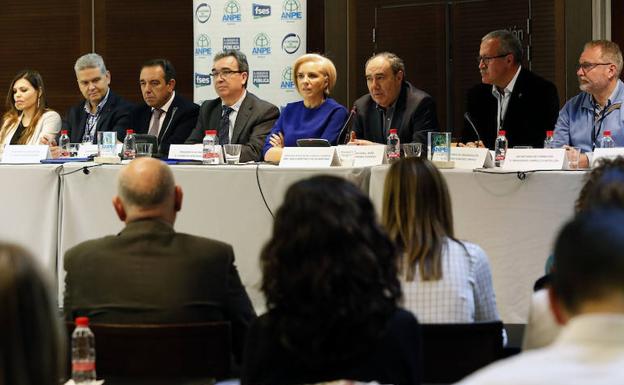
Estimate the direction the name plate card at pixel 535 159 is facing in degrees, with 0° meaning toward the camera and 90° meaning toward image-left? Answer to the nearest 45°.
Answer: approximately 0°

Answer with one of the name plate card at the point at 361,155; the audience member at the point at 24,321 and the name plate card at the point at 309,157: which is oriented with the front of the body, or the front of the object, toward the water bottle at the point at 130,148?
the audience member

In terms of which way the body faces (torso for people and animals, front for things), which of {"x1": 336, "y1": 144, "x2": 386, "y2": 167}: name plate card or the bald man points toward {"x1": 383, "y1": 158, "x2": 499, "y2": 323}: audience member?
the name plate card

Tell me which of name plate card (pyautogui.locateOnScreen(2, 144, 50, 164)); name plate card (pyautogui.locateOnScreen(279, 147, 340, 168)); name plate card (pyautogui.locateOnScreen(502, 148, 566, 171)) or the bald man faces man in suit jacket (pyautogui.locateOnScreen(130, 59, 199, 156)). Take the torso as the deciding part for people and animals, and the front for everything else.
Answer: the bald man

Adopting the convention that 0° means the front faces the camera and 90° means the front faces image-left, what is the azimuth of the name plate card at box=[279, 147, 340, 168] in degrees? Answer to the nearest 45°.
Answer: approximately 0°

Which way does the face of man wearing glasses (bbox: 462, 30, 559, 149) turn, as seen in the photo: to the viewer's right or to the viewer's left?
to the viewer's left

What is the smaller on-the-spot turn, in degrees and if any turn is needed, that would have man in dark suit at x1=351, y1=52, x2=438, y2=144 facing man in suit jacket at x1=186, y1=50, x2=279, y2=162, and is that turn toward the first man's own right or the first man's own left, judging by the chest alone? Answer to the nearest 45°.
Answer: approximately 45° to the first man's own right

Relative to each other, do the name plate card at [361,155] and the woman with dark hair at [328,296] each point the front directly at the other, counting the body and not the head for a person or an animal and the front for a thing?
yes

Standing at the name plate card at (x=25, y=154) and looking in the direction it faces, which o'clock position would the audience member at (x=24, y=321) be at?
The audience member is roughly at 12 o'clock from the name plate card.

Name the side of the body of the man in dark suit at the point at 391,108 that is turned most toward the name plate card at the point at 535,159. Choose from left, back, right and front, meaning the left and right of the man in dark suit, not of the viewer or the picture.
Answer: left

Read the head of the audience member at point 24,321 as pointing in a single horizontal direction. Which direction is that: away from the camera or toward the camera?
away from the camera
